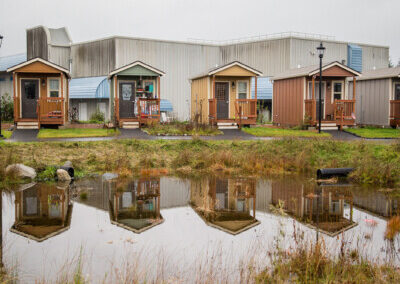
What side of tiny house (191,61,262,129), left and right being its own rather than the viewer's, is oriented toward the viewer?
front

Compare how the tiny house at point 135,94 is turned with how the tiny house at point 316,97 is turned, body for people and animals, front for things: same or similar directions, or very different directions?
same or similar directions

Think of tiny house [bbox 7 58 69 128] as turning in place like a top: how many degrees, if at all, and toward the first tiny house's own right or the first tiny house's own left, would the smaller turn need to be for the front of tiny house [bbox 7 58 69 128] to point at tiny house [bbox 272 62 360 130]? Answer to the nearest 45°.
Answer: approximately 90° to the first tiny house's own left

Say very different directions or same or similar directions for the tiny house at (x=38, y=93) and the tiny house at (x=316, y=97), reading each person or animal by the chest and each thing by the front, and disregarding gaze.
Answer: same or similar directions

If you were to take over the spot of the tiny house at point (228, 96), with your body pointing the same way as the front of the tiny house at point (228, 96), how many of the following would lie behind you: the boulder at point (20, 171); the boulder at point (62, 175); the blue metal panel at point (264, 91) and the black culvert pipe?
1

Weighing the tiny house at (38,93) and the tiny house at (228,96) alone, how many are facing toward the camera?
2

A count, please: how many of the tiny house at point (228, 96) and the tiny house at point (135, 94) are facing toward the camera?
2

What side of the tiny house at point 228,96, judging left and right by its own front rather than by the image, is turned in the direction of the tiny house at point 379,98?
left

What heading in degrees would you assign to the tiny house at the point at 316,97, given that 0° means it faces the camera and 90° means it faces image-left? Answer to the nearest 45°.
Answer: approximately 315°

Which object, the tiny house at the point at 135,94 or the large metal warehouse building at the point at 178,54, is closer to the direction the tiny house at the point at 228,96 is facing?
the tiny house

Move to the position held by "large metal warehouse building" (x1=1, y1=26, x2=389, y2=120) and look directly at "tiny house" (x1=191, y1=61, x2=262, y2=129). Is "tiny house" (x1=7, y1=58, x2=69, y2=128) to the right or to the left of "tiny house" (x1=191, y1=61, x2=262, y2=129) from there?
right

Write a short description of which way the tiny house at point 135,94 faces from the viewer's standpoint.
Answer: facing the viewer

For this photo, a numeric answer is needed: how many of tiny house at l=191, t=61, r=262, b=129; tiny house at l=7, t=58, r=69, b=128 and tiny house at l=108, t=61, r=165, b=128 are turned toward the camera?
3
